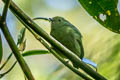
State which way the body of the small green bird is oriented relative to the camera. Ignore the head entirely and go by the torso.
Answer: to the viewer's left
